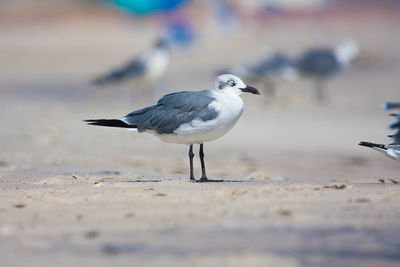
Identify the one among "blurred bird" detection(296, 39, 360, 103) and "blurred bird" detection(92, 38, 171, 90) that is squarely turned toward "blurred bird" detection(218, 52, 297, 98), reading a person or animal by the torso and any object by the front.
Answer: "blurred bird" detection(92, 38, 171, 90)

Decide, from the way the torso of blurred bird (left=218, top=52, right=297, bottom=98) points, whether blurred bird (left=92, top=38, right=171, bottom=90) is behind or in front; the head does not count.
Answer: behind

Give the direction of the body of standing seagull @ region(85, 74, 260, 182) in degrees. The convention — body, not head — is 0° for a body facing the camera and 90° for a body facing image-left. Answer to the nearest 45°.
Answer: approximately 270°

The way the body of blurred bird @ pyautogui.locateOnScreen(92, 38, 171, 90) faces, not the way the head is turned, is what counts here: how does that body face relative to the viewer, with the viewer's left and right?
facing to the right of the viewer

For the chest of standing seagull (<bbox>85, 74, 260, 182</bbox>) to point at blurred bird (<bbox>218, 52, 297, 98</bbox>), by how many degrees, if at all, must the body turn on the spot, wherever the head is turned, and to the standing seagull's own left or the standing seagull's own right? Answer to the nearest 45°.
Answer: approximately 90° to the standing seagull's own left

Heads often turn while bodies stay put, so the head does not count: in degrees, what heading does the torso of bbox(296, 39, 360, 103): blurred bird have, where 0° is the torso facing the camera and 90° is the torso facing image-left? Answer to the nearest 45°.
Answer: approximately 270°

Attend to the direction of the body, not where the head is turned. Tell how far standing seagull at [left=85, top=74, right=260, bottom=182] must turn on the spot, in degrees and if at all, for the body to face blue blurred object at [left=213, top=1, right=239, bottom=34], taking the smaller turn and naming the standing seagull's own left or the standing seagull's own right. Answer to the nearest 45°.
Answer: approximately 90° to the standing seagull's own left

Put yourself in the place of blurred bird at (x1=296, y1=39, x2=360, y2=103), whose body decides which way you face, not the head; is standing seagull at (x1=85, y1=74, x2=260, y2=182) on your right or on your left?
on your right

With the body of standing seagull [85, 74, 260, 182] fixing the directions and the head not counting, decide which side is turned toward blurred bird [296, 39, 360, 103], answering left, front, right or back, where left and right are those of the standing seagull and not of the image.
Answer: left

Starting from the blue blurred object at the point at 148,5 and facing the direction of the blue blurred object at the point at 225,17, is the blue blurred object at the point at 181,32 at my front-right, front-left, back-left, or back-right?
front-right

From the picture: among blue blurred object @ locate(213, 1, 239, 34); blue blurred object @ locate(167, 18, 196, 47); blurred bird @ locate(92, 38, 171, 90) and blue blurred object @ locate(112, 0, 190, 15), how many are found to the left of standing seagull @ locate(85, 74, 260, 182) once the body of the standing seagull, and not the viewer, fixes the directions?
4

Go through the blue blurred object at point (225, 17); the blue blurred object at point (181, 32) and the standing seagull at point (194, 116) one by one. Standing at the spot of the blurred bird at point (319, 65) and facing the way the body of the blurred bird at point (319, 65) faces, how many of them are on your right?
1

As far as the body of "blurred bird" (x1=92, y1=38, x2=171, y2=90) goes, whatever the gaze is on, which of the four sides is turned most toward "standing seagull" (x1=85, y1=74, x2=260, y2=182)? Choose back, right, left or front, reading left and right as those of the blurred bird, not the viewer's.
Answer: right
